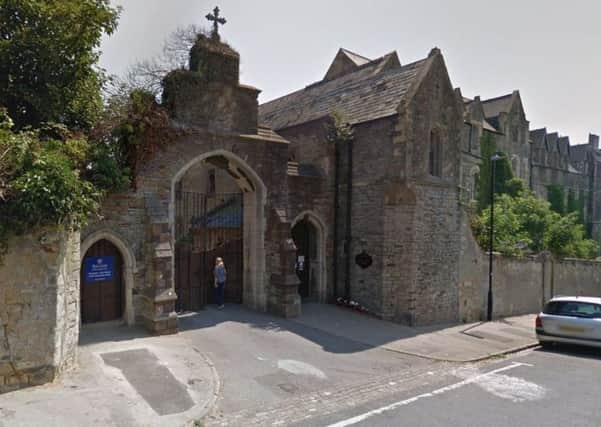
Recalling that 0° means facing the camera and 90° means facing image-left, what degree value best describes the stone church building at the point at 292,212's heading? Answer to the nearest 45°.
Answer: approximately 0°

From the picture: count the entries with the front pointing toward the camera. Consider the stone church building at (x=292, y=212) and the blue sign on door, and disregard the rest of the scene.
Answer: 2

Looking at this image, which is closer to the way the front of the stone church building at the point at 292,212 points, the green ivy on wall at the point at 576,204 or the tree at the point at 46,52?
the tree
